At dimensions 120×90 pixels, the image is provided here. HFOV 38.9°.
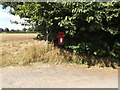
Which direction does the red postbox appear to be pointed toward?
toward the camera
